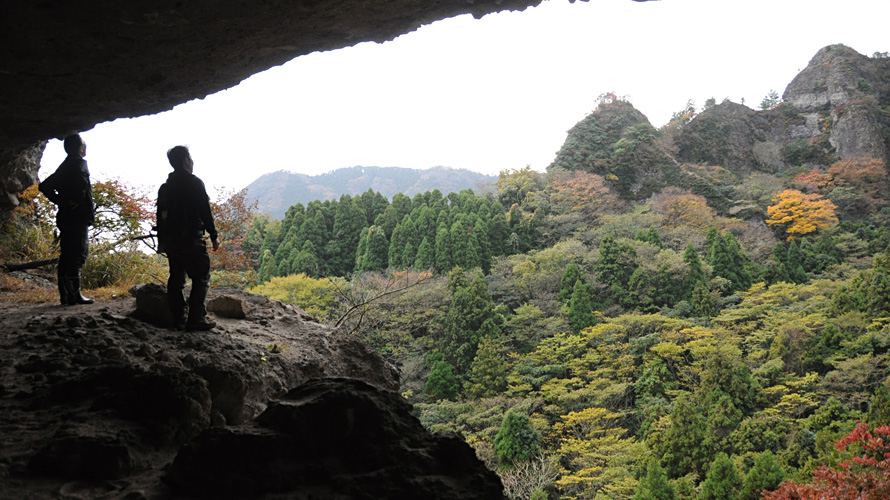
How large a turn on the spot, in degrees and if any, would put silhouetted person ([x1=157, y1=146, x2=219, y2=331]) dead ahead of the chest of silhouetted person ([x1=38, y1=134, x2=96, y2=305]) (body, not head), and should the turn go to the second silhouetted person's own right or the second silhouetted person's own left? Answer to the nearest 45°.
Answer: approximately 45° to the second silhouetted person's own right

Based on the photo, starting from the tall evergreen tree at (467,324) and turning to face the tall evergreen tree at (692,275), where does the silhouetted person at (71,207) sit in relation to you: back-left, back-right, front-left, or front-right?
back-right

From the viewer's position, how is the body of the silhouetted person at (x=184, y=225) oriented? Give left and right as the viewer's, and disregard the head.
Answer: facing away from the viewer and to the right of the viewer

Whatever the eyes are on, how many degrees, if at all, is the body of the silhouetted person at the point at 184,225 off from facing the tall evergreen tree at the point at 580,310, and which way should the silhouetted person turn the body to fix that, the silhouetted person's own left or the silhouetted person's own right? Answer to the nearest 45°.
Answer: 0° — they already face it

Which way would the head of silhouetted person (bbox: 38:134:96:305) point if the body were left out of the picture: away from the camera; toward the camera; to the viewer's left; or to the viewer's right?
to the viewer's right

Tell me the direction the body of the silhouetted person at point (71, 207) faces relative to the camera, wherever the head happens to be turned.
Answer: to the viewer's right
